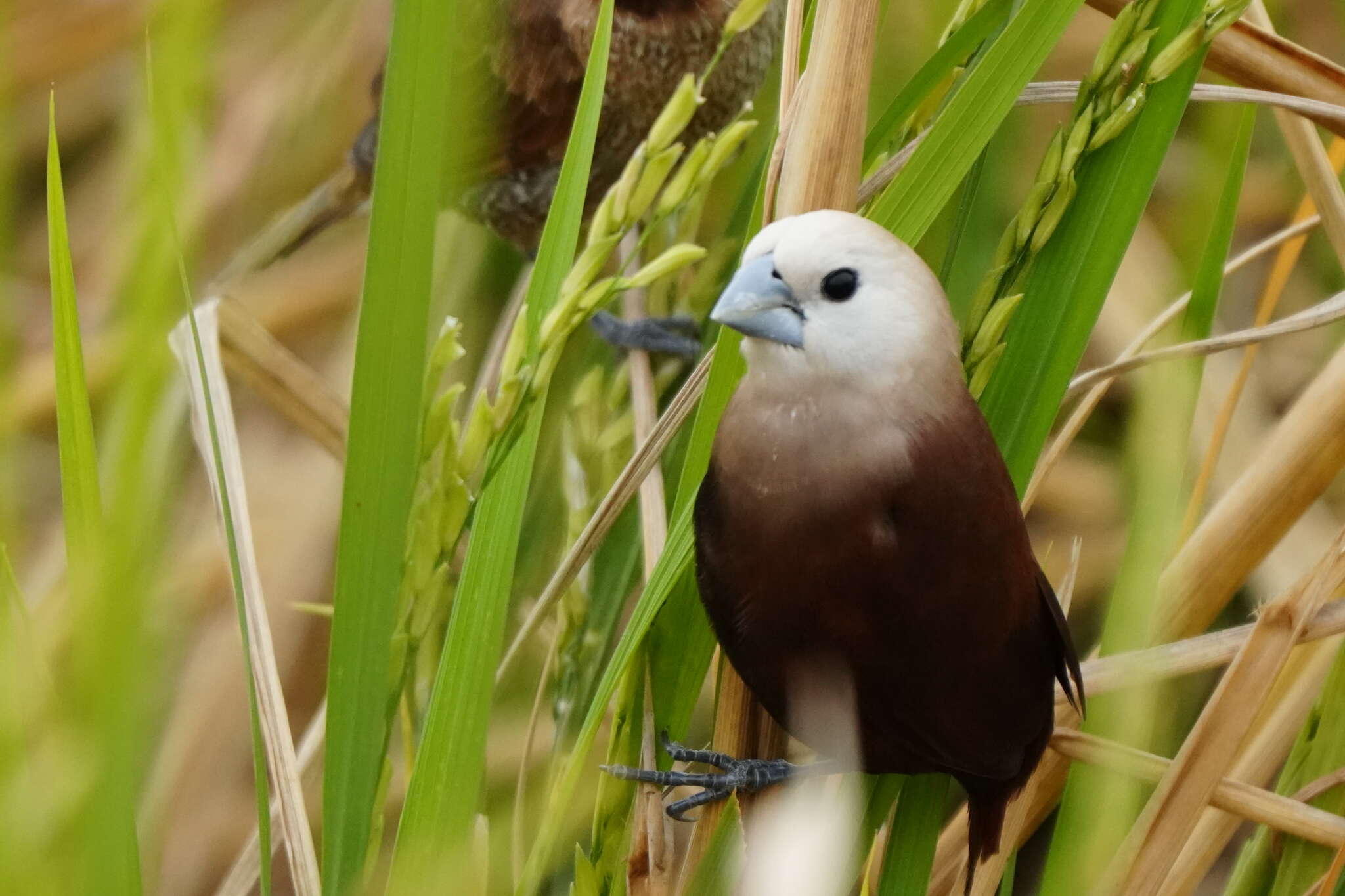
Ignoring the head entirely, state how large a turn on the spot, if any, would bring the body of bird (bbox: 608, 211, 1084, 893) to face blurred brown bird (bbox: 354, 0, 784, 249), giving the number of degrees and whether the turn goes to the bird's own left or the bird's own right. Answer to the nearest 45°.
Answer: approximately 135° to the bird's own right

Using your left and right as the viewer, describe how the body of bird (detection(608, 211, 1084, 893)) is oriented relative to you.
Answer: facing the viewer and to the left of the viewer
